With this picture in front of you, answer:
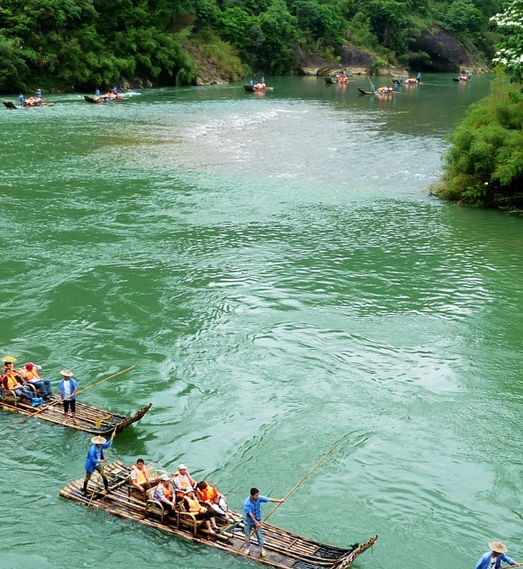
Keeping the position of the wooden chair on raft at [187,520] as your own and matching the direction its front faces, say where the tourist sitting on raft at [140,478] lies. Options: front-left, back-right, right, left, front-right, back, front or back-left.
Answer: back

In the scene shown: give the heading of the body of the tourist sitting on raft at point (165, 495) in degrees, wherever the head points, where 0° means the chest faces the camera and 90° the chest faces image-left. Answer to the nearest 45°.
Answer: approximately 315°

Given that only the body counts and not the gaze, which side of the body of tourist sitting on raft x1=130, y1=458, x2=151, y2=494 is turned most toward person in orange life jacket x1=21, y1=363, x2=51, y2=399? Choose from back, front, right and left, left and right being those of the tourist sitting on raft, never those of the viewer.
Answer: back

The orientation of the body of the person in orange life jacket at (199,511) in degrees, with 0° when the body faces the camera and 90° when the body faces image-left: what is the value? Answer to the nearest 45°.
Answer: approximately 315°

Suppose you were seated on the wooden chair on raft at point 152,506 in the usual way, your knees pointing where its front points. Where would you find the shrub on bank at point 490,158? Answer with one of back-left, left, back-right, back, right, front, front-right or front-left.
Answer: left

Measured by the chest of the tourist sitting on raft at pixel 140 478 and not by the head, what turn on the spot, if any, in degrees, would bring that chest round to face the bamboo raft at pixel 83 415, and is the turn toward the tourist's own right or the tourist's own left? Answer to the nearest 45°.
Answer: approximately 135° to the tourist's own left

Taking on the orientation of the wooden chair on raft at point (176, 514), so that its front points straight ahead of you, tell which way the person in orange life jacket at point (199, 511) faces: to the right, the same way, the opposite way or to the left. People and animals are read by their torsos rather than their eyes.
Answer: the same way

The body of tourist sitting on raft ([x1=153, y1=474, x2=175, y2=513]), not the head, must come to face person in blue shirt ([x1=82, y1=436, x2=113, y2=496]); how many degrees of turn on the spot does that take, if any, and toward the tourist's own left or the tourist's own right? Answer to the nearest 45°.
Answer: approximately 180°

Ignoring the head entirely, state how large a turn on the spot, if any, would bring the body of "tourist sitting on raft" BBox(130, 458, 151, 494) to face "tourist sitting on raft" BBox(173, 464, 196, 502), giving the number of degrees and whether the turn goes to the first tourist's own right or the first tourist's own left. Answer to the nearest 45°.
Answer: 0° — they already face them

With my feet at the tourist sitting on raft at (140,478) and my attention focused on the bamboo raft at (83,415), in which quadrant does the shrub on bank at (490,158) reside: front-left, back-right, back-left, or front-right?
front-right

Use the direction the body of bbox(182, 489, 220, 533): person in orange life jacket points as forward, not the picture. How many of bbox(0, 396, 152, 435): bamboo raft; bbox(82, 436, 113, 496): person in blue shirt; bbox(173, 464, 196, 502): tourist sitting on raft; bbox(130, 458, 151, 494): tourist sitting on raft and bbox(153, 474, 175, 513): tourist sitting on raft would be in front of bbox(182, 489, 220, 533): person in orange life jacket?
0

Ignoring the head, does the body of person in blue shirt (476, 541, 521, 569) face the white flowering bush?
no

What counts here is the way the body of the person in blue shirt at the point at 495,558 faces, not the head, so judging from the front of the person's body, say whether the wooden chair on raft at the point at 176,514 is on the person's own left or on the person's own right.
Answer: on the person's own right

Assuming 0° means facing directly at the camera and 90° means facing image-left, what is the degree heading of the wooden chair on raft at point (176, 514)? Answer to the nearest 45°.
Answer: approximately 315°

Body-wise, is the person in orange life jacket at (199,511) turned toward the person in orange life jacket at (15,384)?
no

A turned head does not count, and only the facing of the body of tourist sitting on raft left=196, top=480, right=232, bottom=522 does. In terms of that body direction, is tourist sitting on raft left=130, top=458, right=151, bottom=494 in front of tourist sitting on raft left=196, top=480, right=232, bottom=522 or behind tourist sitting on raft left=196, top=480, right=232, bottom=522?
behind

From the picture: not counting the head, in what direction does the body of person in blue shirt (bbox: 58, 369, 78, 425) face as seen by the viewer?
toward the camera

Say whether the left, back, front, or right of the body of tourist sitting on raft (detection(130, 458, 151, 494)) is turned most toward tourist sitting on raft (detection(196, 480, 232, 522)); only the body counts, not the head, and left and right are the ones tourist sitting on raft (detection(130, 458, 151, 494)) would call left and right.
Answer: front
